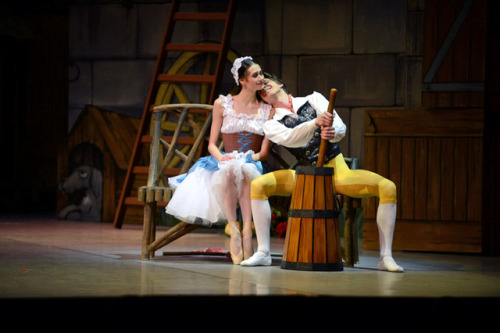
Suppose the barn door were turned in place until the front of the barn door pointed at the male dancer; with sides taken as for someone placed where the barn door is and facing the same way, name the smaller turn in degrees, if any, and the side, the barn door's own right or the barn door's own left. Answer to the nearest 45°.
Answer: approximately 45° to the barn door's own right

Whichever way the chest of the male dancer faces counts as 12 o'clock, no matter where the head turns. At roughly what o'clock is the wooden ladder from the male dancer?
The wooden ladder is roughly at 5 o'clock from the male dancer.

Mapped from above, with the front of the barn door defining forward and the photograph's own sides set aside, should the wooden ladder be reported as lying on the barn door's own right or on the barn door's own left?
on the barn door's own right

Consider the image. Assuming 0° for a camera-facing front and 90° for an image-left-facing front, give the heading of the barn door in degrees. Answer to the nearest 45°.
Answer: approximately 0°

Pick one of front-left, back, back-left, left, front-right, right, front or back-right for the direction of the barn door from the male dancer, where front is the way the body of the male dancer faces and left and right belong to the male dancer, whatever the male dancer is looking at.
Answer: back-left

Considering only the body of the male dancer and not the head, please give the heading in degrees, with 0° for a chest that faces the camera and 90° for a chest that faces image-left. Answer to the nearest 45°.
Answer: approximately 0°

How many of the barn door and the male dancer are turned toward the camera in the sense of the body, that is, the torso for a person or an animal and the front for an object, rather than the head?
2

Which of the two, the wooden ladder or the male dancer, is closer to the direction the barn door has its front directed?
the male dancer
